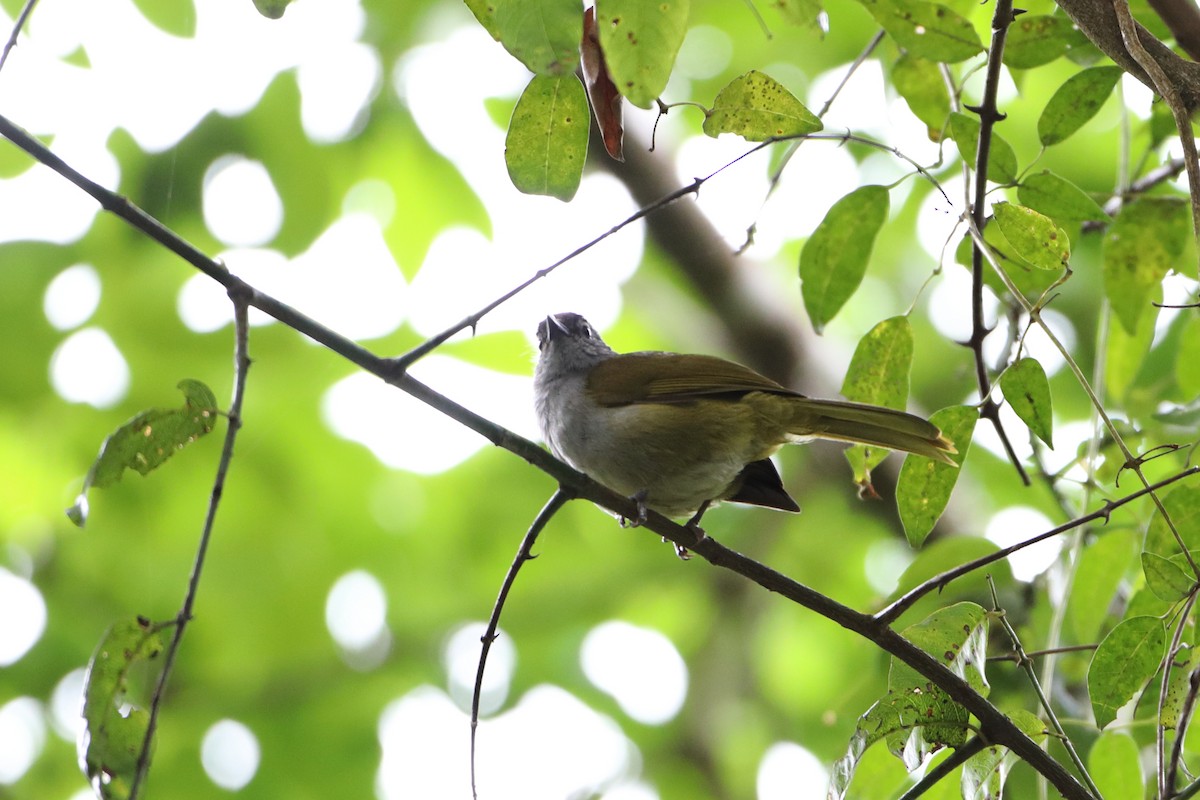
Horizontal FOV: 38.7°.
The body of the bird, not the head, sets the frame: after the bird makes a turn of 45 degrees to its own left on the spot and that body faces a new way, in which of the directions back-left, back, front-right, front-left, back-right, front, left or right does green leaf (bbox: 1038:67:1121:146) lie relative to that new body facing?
left

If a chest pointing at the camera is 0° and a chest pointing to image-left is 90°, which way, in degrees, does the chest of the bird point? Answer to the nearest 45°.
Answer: approximately 90°

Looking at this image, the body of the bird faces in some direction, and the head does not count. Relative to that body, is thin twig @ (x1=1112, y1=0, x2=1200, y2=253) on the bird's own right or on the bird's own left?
on the bird's own left
